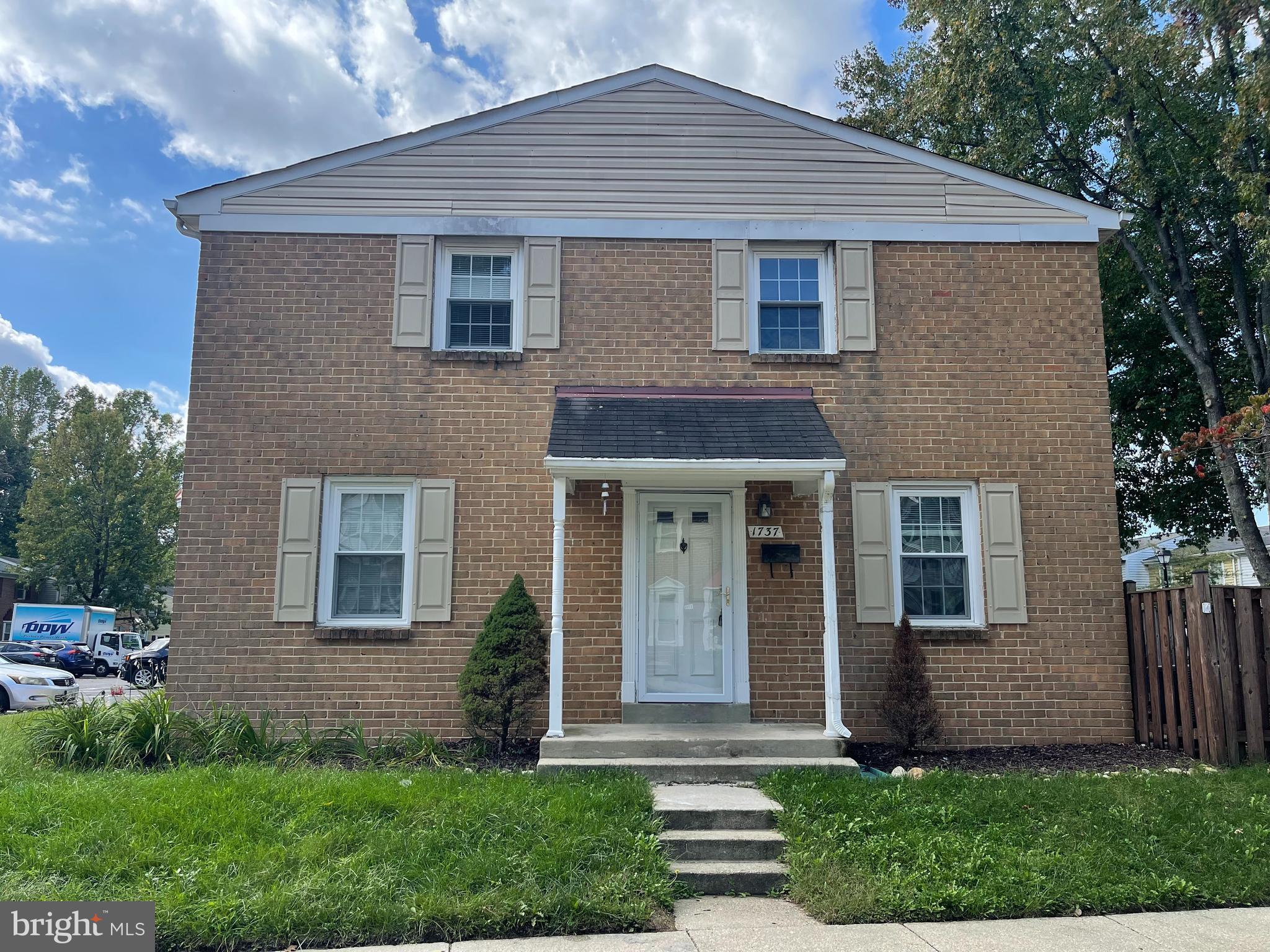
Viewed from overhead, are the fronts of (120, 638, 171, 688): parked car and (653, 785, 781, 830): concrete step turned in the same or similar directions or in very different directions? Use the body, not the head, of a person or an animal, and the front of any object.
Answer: same or similar directions

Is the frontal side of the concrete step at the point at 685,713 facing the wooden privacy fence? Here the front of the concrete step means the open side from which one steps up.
no

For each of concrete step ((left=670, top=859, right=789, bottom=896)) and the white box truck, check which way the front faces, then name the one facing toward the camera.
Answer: the concrete step

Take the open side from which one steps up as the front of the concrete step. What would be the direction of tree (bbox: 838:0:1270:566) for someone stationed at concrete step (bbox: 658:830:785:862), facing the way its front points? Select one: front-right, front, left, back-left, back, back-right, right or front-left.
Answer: back-left

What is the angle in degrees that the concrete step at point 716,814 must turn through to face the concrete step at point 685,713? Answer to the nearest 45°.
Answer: approximately 180°

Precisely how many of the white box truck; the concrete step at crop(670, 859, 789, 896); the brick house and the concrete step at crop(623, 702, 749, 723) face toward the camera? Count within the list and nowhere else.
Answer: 3

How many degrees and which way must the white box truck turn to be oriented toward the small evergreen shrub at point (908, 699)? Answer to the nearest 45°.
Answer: approximately 90° to its right

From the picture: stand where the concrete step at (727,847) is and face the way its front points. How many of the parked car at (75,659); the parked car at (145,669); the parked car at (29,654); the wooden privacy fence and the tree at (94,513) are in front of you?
0

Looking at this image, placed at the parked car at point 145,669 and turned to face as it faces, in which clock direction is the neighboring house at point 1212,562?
The neighboring house is roughly at 8 o'clock from the parked car.

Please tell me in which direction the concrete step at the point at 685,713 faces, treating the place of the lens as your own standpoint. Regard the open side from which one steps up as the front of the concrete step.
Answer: facing the viewer

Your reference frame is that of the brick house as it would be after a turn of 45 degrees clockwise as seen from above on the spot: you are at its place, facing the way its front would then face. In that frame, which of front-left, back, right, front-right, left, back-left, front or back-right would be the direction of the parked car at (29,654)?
right

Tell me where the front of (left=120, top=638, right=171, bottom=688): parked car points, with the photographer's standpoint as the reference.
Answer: facing the viewer and to the left of the viewer

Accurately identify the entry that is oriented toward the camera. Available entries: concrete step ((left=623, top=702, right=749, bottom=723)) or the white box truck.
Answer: the concrete step

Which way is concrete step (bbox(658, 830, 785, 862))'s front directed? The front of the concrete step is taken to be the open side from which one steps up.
toward the camera

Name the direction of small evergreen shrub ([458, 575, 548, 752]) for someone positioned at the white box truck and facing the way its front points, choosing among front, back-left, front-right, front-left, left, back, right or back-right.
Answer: right

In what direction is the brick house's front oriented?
toward the camera

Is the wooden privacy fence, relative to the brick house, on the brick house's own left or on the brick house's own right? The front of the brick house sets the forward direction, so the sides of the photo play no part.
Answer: on the brick house's own left

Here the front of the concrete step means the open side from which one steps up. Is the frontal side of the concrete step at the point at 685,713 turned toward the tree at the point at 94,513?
no

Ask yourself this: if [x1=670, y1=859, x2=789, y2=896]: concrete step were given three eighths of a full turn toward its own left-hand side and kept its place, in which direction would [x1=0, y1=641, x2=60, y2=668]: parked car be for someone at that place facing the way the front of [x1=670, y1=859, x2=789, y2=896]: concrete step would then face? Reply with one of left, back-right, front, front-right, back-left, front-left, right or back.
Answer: left
